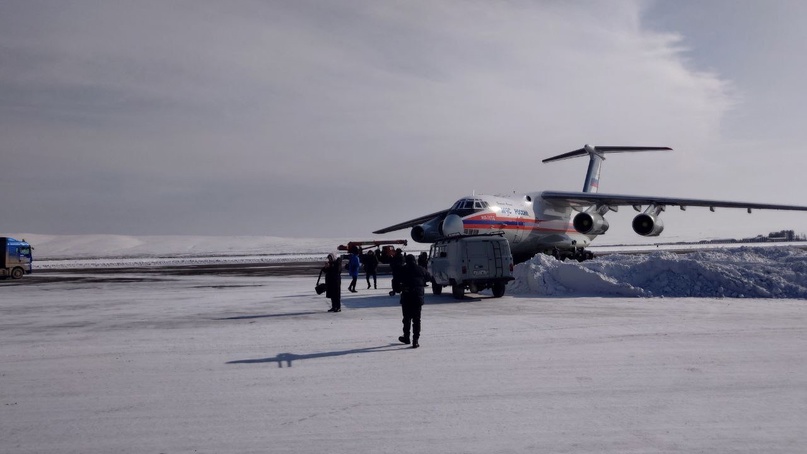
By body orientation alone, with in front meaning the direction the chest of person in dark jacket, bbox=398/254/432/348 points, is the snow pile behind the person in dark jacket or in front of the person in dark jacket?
in front

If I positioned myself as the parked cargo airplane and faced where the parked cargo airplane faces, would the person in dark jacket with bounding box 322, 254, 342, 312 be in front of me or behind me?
in front

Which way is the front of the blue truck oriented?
to the viewer's right

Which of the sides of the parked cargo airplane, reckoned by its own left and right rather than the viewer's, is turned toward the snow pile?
left

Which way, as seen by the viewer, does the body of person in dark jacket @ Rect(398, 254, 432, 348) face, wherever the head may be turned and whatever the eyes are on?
away from the camera

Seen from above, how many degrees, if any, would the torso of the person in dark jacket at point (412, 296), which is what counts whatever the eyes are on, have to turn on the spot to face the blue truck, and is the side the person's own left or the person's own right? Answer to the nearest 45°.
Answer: approximately 45° to the person's own left

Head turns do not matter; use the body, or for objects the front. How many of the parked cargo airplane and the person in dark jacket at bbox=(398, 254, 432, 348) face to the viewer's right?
0

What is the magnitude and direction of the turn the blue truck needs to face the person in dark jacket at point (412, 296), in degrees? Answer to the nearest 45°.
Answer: approximately 90° to its right

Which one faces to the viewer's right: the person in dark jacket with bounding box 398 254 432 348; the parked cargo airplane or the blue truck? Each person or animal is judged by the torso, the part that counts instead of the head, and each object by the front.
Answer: the blue truck

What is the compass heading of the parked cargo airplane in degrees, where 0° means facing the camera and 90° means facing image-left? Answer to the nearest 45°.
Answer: approximately 45°
